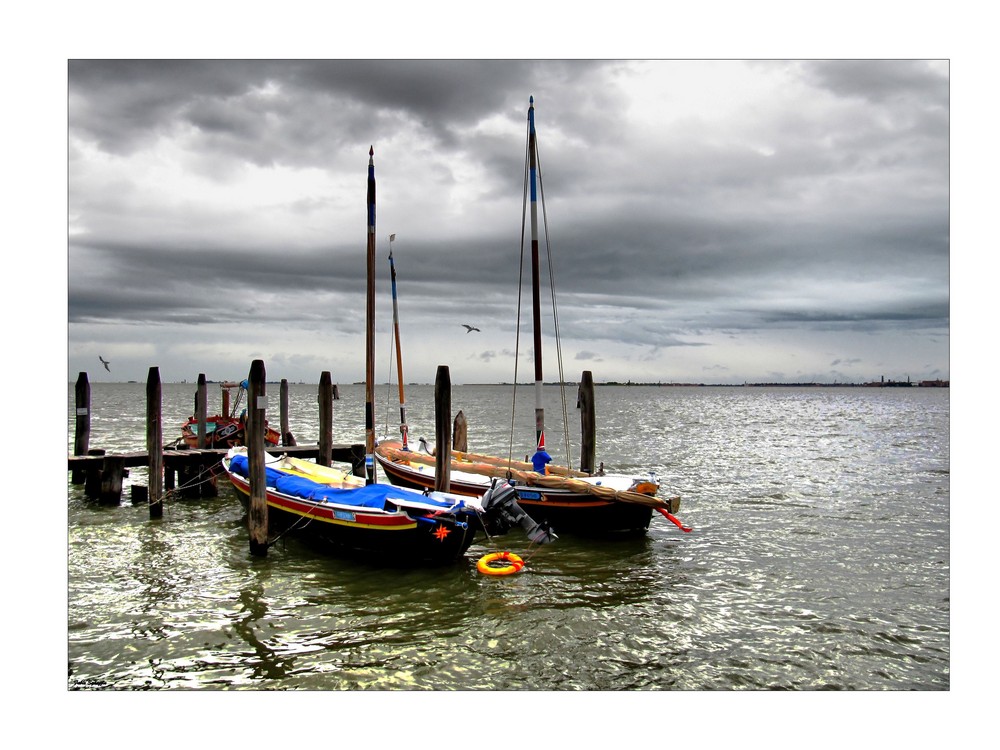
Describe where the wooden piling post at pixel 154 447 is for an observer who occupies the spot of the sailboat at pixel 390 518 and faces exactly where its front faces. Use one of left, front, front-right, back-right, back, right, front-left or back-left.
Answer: front

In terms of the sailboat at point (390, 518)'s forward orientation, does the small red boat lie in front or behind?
in front

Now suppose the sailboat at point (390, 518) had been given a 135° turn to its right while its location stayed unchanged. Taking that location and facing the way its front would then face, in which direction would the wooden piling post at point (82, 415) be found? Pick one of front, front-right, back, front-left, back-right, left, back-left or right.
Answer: back-left

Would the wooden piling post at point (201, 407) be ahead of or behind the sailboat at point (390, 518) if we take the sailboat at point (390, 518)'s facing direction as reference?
ahead

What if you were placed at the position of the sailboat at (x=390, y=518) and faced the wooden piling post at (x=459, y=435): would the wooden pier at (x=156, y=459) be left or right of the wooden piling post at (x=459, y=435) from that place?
left

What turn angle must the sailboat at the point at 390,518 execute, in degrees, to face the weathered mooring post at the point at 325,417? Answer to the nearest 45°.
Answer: approximately 45° to its right

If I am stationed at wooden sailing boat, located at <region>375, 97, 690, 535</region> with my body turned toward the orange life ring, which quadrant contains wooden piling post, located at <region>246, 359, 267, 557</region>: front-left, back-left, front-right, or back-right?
front-right

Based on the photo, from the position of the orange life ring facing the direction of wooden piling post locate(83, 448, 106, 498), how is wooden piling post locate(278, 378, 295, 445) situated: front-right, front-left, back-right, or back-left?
front-right

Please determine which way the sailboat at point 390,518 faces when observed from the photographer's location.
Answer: facing away from the viewer and to the left of the viewer

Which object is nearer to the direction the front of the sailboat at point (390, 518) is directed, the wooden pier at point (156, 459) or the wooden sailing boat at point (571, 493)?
the wooden pier

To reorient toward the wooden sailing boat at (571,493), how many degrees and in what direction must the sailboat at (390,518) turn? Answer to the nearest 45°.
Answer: approximately 90° to its right

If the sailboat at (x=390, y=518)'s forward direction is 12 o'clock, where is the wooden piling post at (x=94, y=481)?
The wooden piling post is roughly at 12 o'clock from the sailboat.

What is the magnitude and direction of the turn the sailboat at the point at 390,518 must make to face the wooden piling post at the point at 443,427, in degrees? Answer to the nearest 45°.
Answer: approximately 90° to its right

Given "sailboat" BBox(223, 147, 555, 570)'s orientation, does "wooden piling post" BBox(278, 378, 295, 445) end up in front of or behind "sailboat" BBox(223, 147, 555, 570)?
in front

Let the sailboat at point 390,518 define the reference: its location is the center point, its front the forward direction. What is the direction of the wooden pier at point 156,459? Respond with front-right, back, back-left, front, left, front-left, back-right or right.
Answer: front

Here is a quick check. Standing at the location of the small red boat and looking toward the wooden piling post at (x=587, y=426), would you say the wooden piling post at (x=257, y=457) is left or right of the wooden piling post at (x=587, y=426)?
right

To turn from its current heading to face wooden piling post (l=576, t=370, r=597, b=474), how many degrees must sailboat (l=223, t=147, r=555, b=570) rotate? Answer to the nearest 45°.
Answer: approximately 90° to its right
